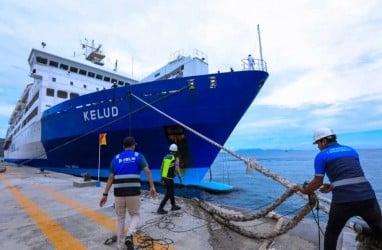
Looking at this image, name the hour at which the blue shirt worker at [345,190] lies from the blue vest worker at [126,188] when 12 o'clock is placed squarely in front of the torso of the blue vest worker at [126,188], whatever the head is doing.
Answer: the blue shirt worker at [345,190] is roughly at 4 o'clock from the blue vest worker at [126,188].

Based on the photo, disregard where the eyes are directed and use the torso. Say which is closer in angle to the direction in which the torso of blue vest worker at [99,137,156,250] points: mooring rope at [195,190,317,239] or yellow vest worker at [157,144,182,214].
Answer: the yellow vest worker

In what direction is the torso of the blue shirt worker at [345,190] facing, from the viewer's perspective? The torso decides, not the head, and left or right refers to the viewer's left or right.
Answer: facing away from the viewer and to the left of the viewer

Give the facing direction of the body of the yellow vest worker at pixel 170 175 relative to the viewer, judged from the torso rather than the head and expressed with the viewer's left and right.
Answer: facing away from the viewer and to the right of the viewer

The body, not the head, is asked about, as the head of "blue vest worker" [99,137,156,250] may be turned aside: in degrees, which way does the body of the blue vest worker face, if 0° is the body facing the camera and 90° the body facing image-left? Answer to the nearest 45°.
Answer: approximately 180°

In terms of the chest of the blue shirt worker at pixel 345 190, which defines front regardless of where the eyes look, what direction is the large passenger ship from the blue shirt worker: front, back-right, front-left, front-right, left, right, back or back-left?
front

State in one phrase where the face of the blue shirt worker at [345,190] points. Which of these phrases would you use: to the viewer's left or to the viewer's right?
to the viewer's left

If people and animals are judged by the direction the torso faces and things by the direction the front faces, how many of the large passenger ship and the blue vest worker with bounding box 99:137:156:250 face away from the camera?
1

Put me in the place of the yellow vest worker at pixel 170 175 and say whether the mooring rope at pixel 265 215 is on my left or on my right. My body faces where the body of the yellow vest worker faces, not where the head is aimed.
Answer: on my right

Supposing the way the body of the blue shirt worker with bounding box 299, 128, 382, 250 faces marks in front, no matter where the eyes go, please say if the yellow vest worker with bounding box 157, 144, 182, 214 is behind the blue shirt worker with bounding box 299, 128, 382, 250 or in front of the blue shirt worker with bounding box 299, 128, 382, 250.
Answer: in front

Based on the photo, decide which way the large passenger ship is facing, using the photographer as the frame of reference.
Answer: facing the viewer and to the right of the viewer

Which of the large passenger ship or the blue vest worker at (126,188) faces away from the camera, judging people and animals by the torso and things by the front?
the blue vest worker

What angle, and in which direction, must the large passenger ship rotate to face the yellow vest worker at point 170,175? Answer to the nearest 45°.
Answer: approximately 45° to its right

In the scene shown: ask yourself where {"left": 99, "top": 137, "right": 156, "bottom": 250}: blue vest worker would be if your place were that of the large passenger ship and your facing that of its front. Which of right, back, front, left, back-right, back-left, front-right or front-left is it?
front-right
